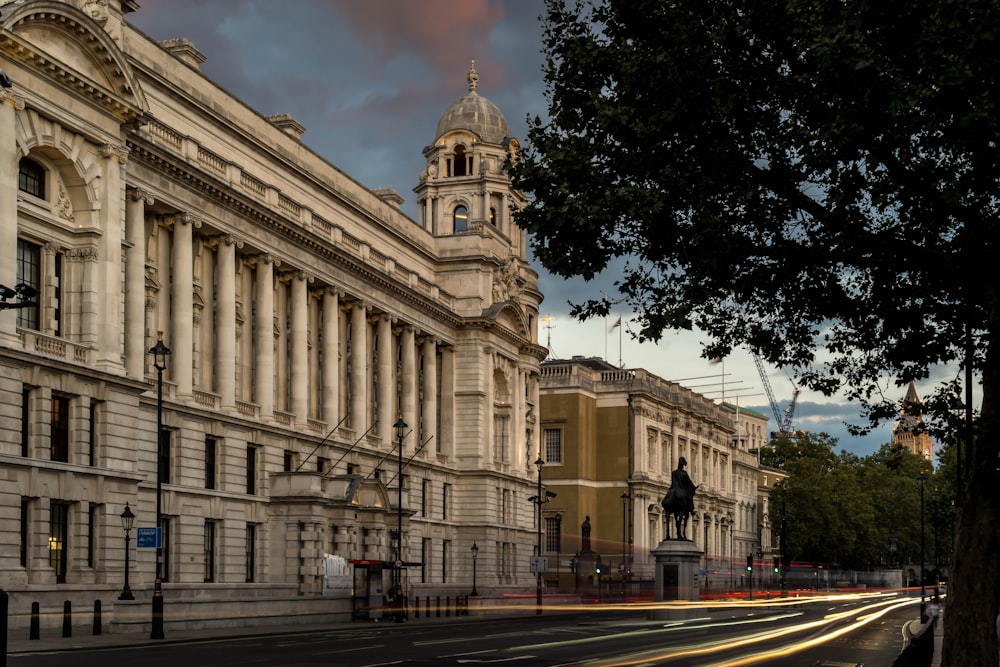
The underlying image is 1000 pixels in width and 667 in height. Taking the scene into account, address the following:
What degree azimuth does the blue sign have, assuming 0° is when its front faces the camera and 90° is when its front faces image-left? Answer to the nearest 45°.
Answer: approximately 0°
